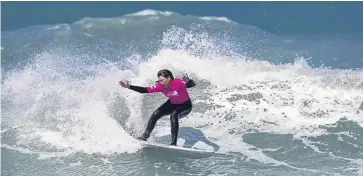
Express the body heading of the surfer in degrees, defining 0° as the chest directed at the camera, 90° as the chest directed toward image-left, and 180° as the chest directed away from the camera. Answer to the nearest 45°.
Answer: approximately 45°

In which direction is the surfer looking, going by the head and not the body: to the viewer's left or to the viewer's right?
to the viewer's left
